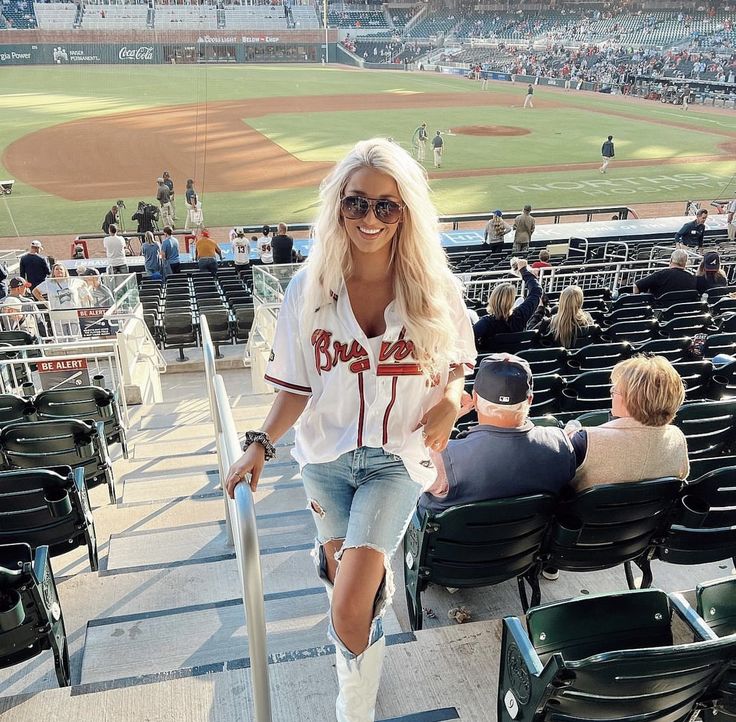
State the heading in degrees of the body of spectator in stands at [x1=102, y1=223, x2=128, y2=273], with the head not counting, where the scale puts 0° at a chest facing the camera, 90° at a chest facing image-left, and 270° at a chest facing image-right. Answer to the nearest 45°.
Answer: approximately 180°

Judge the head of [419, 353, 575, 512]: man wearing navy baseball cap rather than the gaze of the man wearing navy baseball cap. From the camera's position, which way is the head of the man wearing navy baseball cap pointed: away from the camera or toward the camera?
away from the camera

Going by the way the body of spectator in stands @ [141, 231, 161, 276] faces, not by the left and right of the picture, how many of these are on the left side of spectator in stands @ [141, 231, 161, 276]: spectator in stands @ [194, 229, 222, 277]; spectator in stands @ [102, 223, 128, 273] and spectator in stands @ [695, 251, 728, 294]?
1

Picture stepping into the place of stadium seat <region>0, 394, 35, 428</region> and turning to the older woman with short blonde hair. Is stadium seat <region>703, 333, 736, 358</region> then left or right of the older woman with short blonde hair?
left

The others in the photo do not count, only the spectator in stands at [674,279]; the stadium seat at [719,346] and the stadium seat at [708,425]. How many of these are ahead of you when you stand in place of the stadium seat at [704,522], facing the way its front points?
3

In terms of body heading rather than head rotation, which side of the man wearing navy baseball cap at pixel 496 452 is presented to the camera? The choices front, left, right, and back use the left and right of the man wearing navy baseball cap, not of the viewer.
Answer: back

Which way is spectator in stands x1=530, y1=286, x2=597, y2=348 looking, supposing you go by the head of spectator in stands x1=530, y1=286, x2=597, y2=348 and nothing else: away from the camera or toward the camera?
away from the camera

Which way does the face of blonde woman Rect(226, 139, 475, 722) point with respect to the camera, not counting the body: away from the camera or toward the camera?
toward the camera

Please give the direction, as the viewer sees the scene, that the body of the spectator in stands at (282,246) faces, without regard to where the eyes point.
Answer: away from the camera

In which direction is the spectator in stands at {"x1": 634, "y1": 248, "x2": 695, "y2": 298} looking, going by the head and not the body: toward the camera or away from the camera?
away from the camera

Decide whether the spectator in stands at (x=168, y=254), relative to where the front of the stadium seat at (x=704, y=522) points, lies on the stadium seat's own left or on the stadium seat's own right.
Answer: on the stadium seat's own left

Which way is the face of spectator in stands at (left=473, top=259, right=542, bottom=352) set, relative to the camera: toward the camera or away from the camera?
away from the camera

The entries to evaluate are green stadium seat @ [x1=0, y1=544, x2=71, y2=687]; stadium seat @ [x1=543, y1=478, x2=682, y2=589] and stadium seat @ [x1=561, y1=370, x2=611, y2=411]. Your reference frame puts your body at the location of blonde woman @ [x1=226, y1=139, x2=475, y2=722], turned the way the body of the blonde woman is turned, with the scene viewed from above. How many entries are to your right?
1

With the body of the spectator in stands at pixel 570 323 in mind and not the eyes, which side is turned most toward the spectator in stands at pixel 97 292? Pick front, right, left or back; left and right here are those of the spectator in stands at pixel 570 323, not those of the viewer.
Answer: left

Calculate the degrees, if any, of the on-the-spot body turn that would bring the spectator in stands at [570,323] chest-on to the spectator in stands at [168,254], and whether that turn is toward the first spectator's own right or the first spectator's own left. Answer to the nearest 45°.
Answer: approximately 45° to the first spectator's own left

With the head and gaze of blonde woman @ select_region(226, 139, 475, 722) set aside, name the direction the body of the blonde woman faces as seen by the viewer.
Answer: toward the camera
